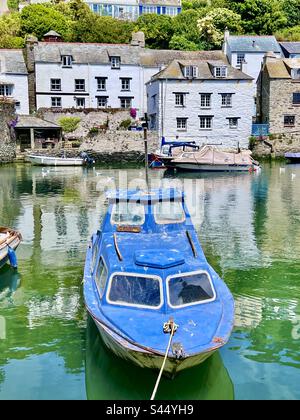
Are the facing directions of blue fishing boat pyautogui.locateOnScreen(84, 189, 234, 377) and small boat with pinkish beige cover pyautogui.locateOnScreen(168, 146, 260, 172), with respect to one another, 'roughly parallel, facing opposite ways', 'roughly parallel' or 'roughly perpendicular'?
roughly perpendicular

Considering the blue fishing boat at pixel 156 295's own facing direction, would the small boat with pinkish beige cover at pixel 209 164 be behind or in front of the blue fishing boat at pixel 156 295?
behind

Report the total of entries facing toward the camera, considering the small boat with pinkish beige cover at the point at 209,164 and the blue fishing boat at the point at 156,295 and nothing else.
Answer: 1

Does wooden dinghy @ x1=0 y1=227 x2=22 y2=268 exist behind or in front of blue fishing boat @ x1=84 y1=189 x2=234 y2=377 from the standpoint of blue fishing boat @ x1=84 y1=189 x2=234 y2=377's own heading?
behind
